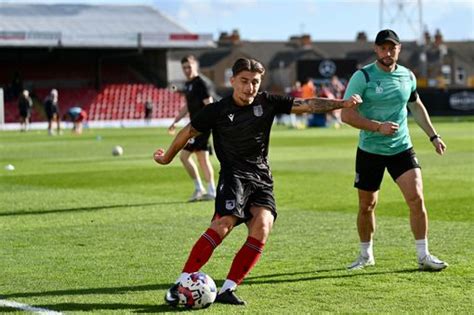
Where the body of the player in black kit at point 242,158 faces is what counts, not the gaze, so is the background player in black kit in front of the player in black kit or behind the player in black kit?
behind

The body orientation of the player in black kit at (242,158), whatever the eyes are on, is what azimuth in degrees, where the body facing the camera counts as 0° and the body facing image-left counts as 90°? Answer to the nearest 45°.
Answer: approximately 0°

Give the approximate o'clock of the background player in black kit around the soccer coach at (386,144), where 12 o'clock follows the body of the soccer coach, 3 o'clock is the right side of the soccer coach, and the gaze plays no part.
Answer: The background player in black kit is roughly at 5 o'clock from the soccer coach.

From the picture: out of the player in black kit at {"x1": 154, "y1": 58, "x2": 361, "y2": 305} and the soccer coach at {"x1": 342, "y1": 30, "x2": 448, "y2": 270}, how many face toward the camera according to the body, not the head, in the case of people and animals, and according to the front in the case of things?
2

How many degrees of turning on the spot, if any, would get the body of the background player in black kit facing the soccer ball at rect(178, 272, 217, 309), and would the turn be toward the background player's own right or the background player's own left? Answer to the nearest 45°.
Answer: approximately 45° to the background player's own left

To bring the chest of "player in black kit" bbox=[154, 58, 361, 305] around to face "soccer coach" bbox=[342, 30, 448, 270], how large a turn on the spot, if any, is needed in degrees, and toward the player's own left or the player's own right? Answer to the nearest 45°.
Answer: approximately 135° to the player's own left

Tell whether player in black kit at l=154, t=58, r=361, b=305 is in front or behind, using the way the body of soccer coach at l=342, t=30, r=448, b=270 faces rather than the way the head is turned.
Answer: in front

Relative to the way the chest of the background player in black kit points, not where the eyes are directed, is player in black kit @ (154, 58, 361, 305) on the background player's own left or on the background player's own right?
on the background player's own left
